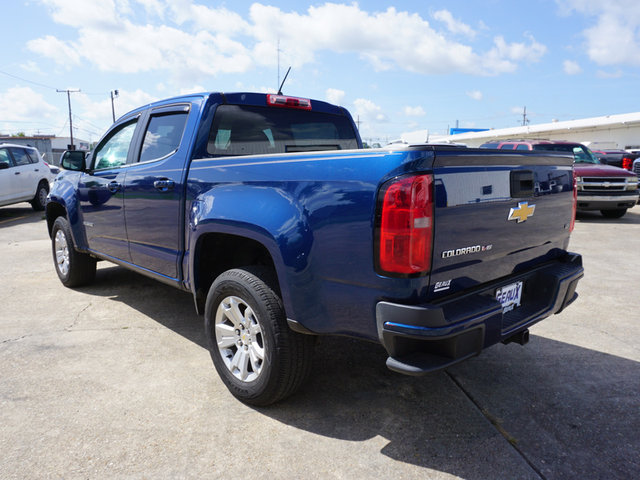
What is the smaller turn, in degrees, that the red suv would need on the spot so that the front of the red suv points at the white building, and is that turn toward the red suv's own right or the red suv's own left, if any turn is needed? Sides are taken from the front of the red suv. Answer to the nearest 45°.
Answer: approximately 135° to the red suv's own left

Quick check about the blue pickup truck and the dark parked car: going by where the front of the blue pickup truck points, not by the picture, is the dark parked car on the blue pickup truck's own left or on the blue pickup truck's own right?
on the blue pickup truck's own right

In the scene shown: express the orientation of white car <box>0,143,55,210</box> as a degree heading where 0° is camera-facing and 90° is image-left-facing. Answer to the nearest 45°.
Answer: approximately 45°

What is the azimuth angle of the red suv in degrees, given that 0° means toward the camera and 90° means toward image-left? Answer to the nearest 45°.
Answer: approximately 315°

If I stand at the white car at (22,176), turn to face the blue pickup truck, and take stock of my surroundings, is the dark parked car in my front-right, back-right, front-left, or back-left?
front-left

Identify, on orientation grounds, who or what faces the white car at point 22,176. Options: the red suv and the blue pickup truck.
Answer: the blue pickup truck

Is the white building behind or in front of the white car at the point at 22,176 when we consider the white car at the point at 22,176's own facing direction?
behind

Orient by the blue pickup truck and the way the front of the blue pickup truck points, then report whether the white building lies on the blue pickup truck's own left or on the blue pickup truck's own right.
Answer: on the blue pickup truck's own right

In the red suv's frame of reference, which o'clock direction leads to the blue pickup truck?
The blue pickup truck is roughly at 2 o'clock from the red suv.

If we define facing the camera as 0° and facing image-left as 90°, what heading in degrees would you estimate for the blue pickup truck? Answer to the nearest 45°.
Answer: approximately 135°

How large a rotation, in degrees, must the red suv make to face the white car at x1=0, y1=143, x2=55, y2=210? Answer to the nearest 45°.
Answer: approximately 135° to its right

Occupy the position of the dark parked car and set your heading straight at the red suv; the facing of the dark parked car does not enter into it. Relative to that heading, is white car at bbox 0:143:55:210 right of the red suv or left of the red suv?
right

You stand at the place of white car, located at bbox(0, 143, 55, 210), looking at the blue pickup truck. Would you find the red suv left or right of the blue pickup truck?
left

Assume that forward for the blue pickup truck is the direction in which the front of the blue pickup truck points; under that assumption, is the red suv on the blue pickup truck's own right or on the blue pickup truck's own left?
on the blue pickup truck's own right
